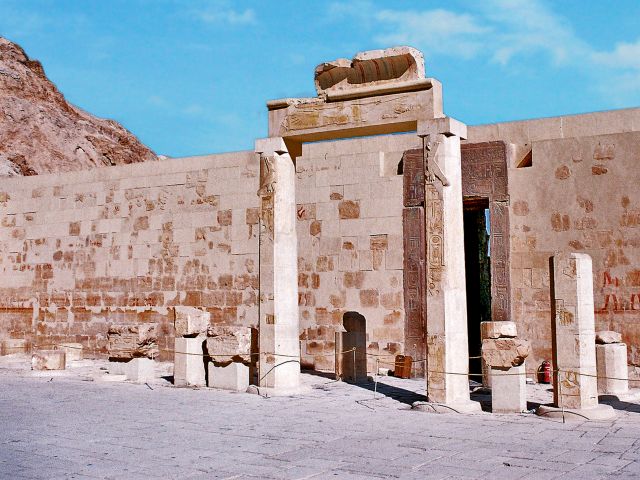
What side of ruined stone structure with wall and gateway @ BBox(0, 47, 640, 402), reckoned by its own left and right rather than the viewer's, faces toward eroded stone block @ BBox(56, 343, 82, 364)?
right

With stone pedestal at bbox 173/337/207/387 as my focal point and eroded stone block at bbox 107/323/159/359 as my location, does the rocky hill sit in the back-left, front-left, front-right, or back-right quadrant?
back-left

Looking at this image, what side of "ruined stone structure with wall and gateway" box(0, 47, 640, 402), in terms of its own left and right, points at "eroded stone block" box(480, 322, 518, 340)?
left

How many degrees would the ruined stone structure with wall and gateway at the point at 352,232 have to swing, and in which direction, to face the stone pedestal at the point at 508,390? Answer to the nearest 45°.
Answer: approximately 45° to its left

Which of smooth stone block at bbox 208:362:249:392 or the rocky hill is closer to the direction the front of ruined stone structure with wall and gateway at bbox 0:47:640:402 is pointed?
the smooth stone block

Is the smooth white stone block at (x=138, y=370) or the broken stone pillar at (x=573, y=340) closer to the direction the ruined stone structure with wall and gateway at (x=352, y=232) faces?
the smooth white stone block

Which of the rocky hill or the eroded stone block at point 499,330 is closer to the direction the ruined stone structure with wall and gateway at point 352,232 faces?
the eroded stone block

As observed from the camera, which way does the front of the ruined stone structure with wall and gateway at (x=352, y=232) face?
facing the viewer and to the left of the viewer

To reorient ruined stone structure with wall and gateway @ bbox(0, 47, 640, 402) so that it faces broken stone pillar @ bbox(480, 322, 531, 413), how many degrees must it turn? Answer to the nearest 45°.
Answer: approximately 45° to its left

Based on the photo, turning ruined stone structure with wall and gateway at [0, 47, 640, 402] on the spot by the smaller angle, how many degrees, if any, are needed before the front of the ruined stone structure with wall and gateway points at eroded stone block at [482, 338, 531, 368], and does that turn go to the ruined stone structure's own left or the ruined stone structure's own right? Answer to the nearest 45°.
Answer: approximately 45° to the ruined stone structure's own left

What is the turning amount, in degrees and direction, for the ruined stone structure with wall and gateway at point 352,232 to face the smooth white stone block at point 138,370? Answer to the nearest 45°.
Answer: approximately 45° to its right

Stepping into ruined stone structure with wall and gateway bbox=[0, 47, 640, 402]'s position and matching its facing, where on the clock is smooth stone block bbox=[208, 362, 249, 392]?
The smooth stone block is roughly at 12 o'clock from the ruined stone structure with wall and gateway.

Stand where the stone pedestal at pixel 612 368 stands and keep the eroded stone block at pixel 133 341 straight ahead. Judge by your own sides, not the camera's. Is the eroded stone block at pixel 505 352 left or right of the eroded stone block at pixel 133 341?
left
